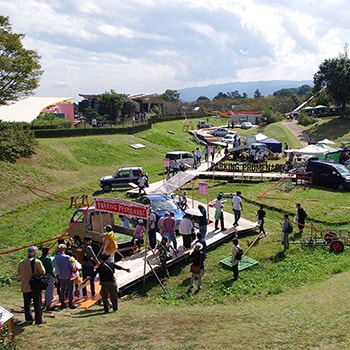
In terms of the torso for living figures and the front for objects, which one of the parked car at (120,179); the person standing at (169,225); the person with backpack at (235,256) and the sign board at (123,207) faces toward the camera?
the sign board

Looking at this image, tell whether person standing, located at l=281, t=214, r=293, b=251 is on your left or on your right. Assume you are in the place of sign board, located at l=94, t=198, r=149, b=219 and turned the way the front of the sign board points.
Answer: on your left

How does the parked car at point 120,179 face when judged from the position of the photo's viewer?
facing to the left of the viewer

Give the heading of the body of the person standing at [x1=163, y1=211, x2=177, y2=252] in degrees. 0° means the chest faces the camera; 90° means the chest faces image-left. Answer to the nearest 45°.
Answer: approximately 225°

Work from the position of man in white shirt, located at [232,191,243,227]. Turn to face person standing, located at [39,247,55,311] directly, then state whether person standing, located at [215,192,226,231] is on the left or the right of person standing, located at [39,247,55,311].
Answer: right

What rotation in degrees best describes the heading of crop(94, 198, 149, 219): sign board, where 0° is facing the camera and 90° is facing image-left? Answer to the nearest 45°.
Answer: approximately 0°

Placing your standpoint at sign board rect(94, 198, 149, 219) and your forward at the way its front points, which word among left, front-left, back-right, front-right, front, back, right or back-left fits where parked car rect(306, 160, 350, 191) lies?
back-left
